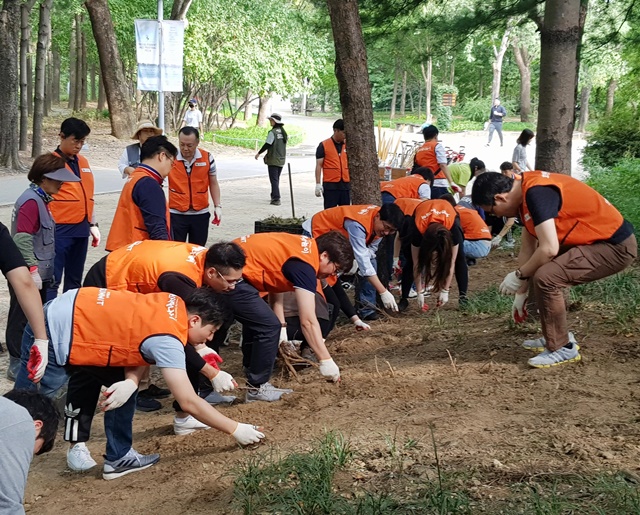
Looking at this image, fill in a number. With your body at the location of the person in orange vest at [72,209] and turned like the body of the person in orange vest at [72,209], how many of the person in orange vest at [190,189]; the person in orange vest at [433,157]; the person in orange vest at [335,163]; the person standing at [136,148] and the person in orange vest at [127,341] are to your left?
4

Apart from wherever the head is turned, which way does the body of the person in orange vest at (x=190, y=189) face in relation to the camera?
toward the camera

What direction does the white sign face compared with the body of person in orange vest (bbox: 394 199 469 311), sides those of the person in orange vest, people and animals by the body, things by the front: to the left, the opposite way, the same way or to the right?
the same way

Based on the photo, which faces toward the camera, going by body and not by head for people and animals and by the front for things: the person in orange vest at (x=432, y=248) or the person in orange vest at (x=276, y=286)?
the person in orange vest at (x=432, y=248)

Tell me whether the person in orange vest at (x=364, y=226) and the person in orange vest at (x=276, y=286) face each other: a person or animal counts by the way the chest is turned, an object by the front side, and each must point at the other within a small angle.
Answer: no

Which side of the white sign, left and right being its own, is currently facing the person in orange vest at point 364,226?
front

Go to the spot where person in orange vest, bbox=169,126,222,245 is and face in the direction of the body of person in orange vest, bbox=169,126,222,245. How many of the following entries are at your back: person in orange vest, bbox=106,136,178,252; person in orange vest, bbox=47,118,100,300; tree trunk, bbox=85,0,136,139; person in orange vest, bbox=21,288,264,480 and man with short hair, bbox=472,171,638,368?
1

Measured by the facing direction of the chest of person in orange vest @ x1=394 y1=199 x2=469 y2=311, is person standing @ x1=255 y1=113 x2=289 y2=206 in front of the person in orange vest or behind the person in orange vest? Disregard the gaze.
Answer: behind

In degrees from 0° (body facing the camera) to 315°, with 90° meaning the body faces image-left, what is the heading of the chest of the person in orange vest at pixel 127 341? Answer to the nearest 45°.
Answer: approximately 270°

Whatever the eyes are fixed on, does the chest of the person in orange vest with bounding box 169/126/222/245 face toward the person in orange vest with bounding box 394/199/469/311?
no

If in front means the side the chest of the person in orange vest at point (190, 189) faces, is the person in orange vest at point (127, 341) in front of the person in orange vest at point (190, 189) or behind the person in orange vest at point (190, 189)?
in front

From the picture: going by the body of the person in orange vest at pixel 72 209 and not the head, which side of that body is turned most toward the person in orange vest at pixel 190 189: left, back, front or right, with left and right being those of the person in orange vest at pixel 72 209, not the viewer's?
left

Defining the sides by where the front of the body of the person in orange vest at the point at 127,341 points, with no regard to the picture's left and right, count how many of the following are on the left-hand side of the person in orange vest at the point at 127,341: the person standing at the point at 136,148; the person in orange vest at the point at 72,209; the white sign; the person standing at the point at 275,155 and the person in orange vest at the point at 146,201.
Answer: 5

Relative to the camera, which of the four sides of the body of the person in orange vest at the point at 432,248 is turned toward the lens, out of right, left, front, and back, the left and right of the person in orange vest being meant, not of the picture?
front

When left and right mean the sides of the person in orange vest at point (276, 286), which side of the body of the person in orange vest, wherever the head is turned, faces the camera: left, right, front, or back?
right

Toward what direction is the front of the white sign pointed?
toward the camera

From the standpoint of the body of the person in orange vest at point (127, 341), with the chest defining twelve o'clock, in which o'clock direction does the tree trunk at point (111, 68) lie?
The tree trunk is roughly at 9 o'clock from the person in orange vest.
